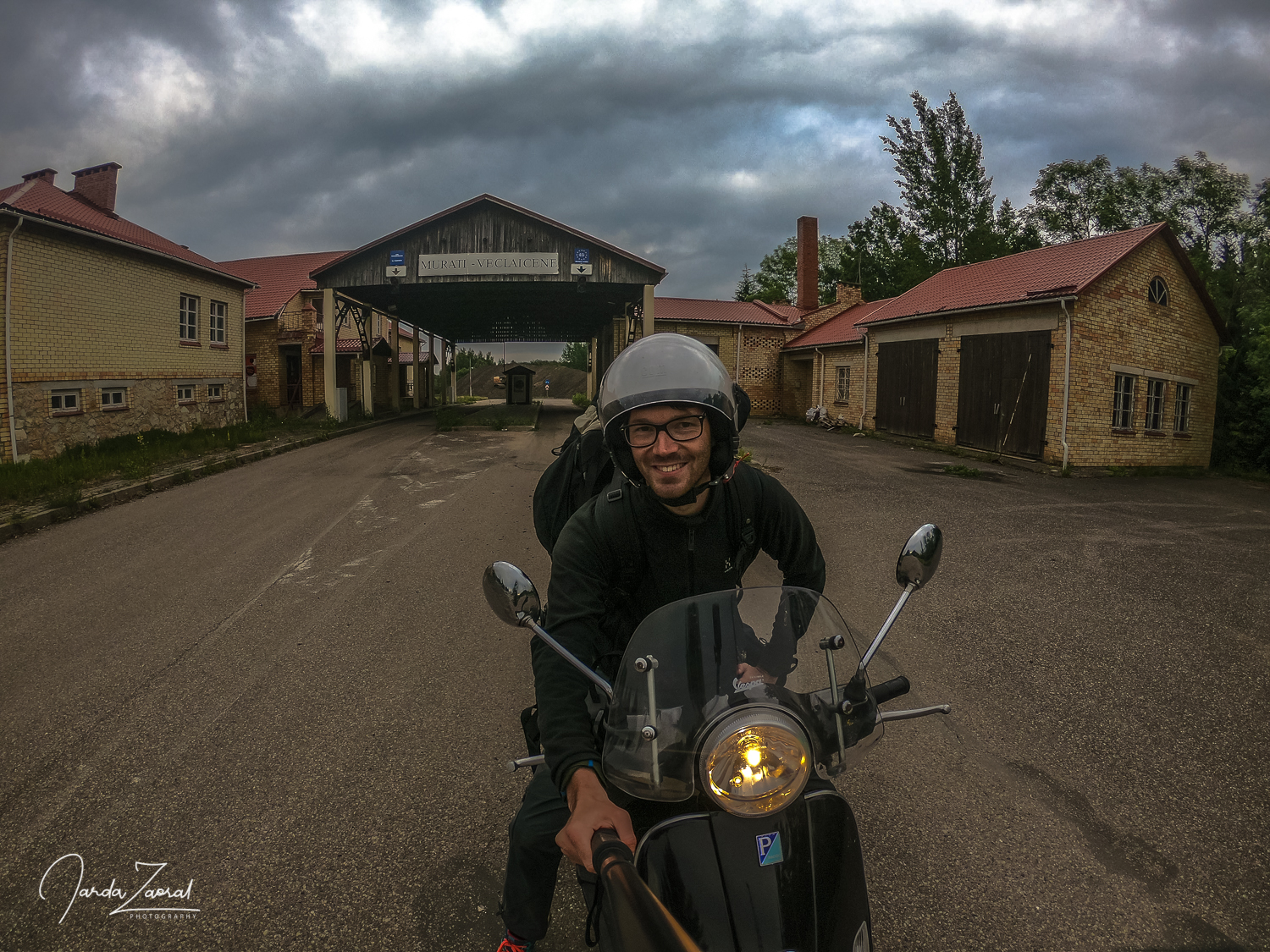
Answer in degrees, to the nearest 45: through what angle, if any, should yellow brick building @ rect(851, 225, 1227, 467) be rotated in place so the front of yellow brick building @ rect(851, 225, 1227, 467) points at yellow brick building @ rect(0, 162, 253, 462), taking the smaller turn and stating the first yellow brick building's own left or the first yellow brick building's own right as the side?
0° — it already faces it

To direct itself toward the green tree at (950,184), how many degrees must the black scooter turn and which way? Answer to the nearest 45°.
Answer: approximately 180°

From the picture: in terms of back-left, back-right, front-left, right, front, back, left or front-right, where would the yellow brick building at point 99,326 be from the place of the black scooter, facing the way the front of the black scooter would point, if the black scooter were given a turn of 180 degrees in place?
front-left

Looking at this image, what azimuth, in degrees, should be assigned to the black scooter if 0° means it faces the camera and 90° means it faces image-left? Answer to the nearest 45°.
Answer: approximately 0°

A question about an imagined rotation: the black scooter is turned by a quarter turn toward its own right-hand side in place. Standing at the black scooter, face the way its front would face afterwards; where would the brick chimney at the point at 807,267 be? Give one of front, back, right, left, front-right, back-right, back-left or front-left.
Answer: right

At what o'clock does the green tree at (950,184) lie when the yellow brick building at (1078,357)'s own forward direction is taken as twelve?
The green tree is roughly at 4 o'clock from the yellow brick building.

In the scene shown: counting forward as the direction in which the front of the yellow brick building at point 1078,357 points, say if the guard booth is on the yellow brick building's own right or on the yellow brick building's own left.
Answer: on the yellow brick building's own right

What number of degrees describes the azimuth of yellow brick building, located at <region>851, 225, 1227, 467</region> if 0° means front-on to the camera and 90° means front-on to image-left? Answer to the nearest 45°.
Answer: approximately 45°

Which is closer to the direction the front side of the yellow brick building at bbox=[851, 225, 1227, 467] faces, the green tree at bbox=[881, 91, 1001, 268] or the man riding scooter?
the man riding scooter
